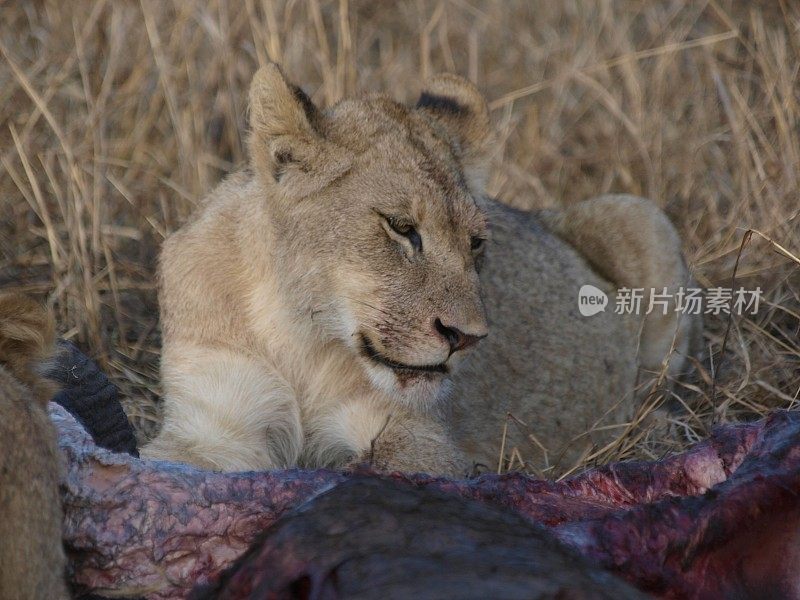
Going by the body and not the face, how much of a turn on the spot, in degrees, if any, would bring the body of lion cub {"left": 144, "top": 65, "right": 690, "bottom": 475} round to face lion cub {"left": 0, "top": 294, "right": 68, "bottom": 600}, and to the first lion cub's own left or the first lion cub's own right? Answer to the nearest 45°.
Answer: approximately 45° to the first lion cub's own left

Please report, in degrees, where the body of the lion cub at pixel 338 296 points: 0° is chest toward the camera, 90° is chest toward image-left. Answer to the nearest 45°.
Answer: approximately 45°
